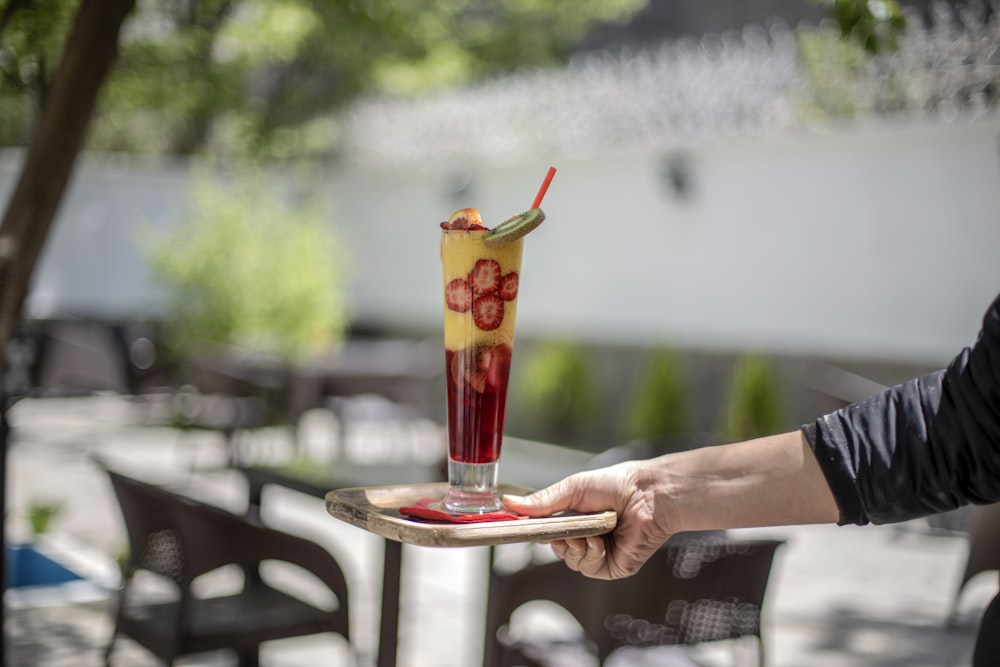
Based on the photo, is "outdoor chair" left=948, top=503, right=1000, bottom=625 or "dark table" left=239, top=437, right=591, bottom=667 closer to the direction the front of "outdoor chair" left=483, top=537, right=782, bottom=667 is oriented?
the dark table

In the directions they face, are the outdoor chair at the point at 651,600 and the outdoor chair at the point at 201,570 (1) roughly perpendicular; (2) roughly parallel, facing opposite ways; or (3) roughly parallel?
roughly perpendicular

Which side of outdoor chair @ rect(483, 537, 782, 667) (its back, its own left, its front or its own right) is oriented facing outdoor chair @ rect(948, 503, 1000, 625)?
right

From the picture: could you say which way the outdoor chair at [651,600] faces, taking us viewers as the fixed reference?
facing away from the viewer and to the left of the viewer

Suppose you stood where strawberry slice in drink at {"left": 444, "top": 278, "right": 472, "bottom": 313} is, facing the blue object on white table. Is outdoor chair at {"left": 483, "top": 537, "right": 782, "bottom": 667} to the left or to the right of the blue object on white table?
right

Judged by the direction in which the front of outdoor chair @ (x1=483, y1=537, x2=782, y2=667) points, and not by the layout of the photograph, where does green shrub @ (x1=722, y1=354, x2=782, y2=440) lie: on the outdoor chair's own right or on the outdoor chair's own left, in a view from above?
on the outdoor chair's own right

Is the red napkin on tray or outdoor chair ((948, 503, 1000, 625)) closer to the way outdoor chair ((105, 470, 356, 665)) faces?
the outdoor chair

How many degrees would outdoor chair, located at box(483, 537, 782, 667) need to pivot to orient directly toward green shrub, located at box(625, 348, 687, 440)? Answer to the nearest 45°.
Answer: approximately 45° to its right

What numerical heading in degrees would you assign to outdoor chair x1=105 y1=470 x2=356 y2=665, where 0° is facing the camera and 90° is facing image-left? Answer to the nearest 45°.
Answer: approximately 225°
